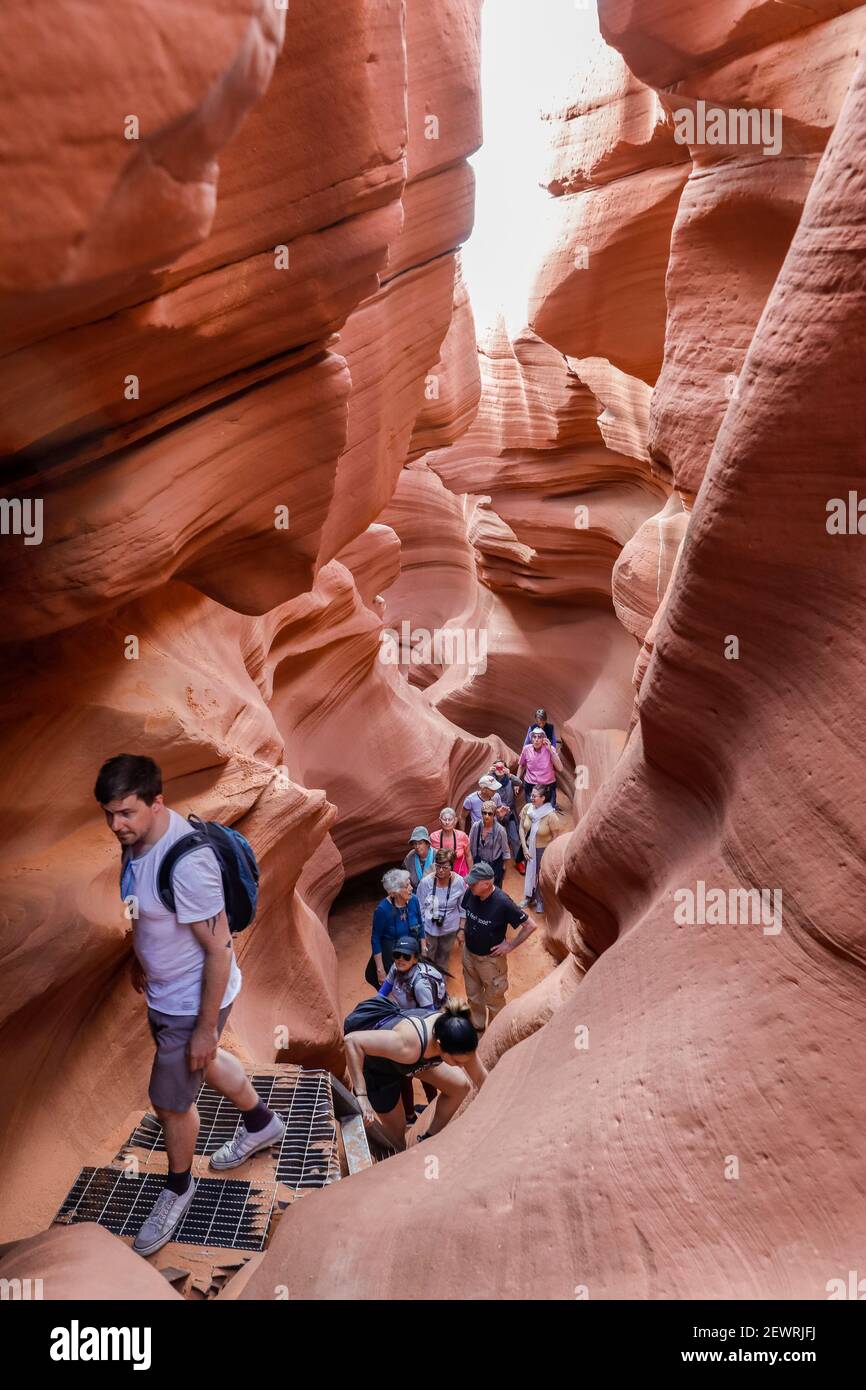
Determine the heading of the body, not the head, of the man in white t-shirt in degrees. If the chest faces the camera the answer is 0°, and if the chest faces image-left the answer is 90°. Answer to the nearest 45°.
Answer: approximately 45°

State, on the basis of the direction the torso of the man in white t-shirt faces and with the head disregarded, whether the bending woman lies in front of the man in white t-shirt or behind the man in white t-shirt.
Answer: behind

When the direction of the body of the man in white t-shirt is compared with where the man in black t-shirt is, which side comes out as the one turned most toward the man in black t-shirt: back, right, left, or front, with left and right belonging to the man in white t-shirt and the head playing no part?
back
